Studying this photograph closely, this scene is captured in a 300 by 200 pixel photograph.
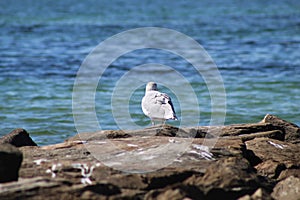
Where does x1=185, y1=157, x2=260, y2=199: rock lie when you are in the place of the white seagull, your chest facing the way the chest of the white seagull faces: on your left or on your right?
on your left

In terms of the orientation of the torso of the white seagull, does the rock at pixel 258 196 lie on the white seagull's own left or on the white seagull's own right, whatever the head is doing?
on the white seagull's own left

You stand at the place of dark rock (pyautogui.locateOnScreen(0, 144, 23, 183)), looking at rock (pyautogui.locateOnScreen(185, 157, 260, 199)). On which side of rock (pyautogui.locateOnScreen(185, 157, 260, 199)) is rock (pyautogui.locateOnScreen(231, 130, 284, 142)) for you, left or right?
left

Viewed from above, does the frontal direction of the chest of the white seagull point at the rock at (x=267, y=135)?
no

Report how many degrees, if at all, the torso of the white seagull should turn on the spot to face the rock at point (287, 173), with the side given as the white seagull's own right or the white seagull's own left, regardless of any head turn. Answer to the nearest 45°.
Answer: approximately 180°

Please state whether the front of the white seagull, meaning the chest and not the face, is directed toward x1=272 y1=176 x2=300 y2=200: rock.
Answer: no

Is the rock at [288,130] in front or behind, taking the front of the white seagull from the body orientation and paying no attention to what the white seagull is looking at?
behind

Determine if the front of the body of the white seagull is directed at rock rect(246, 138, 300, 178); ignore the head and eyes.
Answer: no

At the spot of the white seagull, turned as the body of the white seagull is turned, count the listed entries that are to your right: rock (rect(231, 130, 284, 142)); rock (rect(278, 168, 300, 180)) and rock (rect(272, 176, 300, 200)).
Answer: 0

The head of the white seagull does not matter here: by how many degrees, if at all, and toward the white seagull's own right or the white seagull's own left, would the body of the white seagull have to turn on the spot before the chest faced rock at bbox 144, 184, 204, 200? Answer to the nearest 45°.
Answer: approximately 135° to the white seagull's own left
